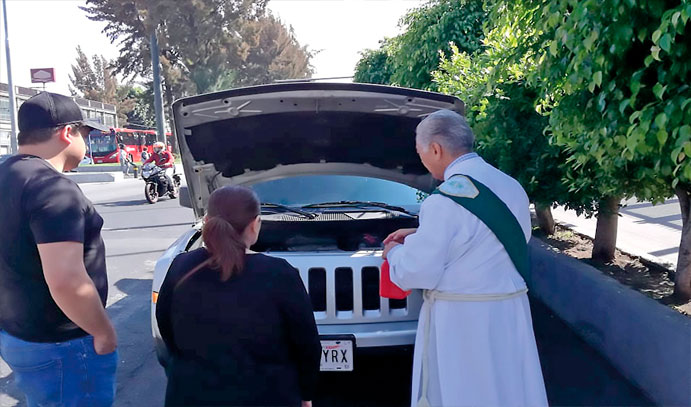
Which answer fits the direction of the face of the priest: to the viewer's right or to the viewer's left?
to the viewer's left

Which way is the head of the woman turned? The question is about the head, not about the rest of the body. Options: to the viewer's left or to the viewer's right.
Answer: to the viewer's right

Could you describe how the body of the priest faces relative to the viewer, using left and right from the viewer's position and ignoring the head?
facing away from the viewer and to the left of the viewer

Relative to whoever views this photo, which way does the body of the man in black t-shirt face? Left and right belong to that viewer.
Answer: facing away from the viewer and to the right of the viewer

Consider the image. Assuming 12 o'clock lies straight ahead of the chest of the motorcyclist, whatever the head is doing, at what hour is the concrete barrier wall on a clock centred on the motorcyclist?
The concrete barrier wall is roughly at 10 o'clock from the motorcyclist.

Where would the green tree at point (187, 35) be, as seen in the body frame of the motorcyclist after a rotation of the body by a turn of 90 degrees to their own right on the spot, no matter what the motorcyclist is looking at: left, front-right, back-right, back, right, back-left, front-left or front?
front-right

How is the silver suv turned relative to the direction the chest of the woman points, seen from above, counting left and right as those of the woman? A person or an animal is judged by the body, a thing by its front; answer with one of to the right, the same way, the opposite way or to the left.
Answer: the opposite way

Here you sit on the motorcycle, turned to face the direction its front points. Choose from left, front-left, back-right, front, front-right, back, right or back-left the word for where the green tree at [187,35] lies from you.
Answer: back-right

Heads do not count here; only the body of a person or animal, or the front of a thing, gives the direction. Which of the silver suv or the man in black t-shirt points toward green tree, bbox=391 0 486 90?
the man in black t-shirt

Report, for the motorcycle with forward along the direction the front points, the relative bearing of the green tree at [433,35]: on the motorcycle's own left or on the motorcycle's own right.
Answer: on the motorcycle's own left
